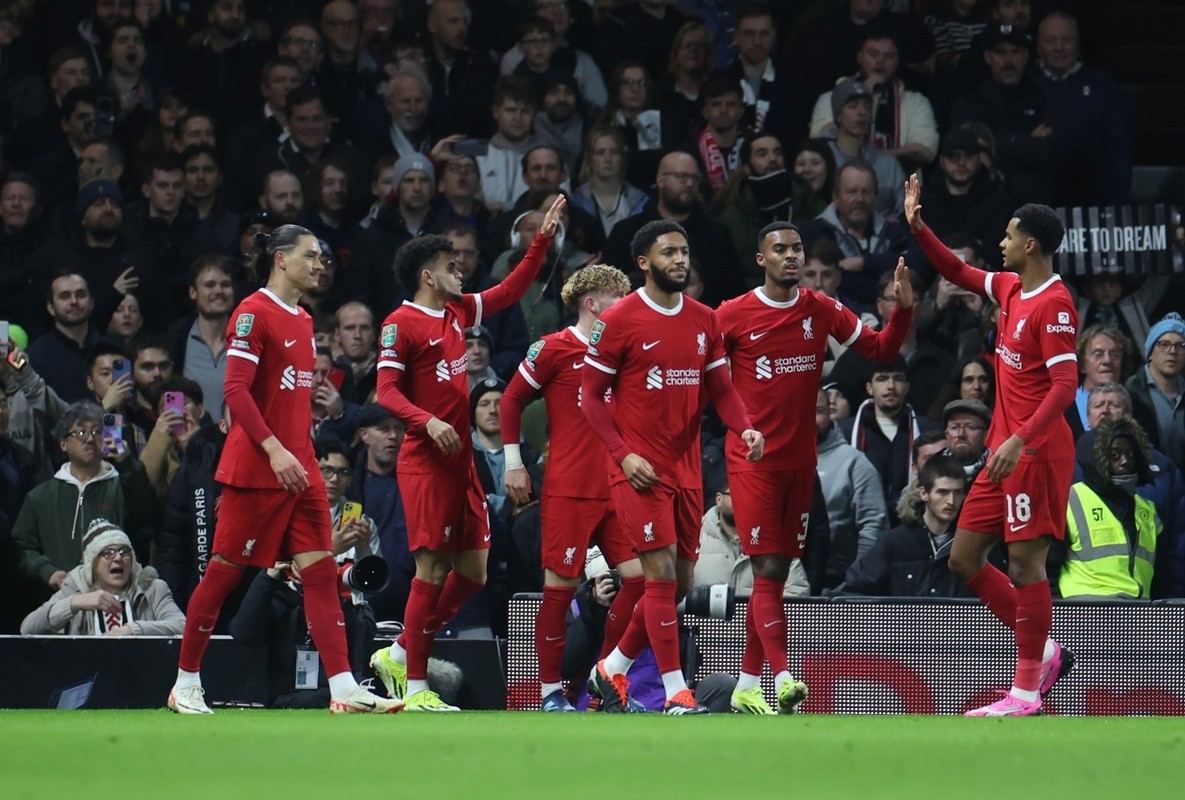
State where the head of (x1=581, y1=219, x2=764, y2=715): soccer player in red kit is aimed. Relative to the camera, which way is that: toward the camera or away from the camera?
toward the camera

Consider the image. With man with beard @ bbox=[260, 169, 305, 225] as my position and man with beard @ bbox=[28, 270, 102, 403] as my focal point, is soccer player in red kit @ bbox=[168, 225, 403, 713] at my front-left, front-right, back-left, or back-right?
front-left

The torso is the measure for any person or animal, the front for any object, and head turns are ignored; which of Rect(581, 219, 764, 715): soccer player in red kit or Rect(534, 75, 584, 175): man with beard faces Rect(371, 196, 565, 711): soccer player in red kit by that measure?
the man with beard

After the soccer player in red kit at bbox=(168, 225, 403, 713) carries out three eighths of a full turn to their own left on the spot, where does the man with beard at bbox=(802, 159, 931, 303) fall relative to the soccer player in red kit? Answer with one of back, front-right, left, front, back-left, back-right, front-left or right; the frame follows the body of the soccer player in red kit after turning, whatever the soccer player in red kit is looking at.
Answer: front-right

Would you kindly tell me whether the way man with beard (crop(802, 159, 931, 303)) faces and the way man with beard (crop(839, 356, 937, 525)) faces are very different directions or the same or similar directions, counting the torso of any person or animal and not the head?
same or similar directions

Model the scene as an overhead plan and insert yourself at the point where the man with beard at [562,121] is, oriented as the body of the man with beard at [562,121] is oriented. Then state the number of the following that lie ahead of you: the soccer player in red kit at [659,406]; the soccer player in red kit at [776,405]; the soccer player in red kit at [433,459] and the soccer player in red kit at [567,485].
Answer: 4

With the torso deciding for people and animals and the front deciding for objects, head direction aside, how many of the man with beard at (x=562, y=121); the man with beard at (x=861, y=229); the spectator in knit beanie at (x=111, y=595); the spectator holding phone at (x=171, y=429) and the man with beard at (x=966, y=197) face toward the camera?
5

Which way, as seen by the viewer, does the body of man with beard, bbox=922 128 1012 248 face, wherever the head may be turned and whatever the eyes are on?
toward the camera

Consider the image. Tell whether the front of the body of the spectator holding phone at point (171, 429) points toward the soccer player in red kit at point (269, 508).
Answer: yes

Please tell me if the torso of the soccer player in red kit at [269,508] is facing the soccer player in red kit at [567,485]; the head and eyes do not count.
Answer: no

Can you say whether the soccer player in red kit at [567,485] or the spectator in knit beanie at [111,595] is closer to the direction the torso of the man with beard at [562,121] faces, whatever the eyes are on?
the soccer player in red kit

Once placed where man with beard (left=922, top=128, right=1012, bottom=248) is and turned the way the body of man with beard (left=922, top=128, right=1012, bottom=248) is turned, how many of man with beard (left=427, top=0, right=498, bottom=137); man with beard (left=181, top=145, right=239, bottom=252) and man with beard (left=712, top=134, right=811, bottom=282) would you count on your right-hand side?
3

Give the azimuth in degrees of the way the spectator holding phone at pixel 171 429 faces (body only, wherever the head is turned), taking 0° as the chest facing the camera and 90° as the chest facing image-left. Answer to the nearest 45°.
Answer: approximately 0°

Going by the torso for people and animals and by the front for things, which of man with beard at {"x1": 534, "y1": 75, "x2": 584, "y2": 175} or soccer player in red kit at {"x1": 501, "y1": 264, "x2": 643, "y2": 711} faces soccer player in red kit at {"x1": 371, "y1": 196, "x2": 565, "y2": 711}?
the man with beard

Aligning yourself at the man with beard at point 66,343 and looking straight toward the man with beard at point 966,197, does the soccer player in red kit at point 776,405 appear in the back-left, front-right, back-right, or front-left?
front-right

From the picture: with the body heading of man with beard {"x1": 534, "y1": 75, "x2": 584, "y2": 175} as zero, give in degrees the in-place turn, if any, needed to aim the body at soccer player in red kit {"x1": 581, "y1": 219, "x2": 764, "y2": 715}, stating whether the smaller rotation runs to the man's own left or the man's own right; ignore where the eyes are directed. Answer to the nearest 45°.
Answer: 0° — they already face them

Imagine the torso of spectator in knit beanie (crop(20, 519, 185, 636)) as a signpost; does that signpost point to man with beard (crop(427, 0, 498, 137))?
no

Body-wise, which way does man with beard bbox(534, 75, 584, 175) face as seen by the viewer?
toward the camera

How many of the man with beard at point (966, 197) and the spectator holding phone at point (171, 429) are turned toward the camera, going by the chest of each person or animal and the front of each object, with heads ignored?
2

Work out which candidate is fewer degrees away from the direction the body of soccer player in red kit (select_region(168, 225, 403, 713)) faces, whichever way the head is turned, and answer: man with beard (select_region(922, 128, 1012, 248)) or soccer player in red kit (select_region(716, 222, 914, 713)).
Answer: the soccer player in red kit
